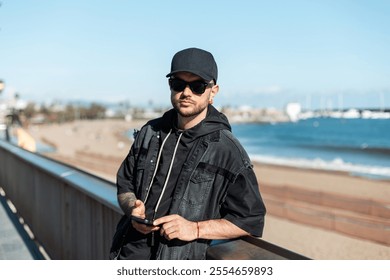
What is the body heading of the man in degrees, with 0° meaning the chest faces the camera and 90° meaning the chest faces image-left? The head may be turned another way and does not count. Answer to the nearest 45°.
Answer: approximately 45°
